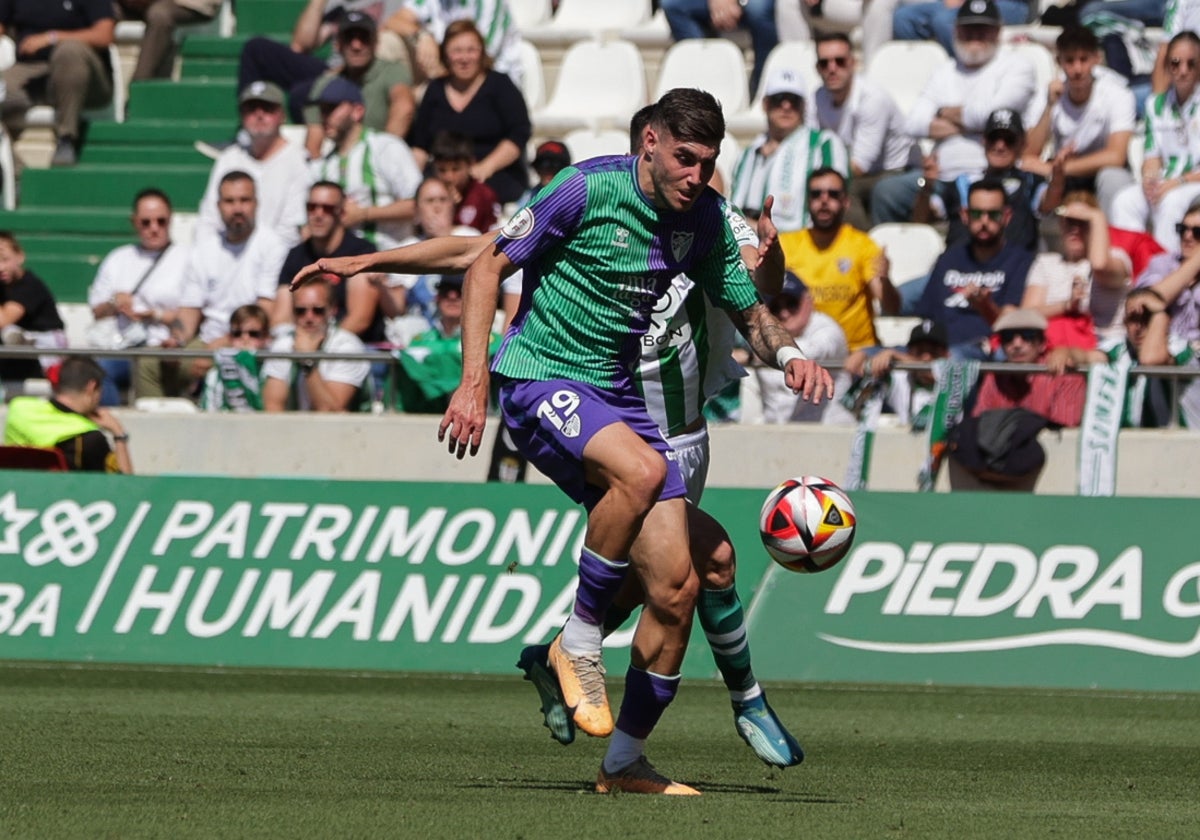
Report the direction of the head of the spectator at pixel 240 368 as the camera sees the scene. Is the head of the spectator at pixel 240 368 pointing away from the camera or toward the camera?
toward the camera

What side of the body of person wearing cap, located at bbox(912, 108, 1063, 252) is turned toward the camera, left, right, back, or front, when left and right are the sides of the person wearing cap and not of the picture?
front

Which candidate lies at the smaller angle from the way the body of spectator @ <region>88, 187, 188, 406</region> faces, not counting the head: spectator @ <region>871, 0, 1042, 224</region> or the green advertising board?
the green advertising board

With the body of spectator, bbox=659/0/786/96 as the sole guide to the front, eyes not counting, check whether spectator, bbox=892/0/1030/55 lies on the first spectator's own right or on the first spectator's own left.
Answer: on the first spectator's own left

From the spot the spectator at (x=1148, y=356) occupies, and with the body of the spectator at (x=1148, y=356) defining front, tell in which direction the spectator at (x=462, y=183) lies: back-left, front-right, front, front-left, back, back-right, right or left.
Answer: right

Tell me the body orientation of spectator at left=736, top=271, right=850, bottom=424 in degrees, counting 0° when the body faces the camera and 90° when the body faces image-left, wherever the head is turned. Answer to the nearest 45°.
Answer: approximately 45°

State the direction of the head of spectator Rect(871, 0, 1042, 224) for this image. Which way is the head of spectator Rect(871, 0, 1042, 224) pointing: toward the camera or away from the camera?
toward the camera

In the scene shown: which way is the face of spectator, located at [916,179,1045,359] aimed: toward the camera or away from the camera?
toward the camera

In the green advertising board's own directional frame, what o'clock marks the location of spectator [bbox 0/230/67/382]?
The spectator is roughly at 4 o'clock from the green advertising board.

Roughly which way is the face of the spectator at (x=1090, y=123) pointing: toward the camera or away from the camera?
toward the camera

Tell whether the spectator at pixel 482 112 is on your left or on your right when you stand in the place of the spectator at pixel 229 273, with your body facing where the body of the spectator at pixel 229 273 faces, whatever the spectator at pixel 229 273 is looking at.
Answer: on your left

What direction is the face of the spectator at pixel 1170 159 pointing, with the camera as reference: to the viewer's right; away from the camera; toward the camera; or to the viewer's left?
toward the camera

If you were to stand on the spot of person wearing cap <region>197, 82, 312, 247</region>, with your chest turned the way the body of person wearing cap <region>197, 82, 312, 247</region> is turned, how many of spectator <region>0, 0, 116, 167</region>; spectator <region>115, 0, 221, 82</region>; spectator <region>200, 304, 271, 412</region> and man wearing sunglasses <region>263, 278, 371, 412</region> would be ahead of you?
2

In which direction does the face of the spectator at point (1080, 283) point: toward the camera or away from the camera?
toward the camera

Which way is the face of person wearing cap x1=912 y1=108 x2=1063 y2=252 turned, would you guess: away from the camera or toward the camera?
toward the camera

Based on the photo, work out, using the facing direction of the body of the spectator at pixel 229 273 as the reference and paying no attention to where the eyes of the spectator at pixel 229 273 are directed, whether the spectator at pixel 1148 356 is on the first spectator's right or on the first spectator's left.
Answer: on the first spectator's left

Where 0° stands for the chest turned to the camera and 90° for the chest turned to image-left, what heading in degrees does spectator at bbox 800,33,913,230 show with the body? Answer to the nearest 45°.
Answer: approximately 45°

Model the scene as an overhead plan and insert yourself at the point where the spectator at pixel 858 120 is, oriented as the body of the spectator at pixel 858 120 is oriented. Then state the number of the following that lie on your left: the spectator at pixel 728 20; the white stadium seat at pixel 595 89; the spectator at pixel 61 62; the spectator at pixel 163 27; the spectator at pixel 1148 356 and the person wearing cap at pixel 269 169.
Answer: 1

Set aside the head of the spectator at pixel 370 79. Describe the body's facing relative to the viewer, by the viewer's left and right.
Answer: facing the viewer and to the left of the viewer
